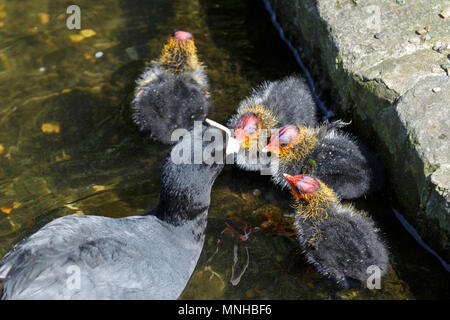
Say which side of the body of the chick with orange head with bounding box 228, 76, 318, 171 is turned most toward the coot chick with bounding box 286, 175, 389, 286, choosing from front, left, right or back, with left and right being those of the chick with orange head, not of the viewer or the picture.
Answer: left

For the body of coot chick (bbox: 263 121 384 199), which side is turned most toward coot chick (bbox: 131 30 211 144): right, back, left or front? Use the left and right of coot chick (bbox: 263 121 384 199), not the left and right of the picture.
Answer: front

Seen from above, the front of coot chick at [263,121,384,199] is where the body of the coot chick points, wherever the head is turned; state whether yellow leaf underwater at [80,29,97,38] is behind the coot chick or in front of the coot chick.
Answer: in front

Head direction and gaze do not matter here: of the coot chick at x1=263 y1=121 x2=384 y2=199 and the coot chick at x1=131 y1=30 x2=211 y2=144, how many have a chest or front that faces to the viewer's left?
1

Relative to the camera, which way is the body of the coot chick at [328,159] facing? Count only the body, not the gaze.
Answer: to the viewer's left

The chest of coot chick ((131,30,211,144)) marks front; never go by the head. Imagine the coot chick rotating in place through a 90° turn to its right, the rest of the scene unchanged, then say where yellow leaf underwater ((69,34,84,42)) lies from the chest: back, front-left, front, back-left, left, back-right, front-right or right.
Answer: back-left

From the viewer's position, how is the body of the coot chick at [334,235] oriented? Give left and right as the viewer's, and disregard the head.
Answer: facing away from the viewer and to the left of the viewer

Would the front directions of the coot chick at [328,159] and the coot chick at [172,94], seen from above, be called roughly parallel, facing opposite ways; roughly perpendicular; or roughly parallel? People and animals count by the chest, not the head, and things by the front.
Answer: roughly perpendicular

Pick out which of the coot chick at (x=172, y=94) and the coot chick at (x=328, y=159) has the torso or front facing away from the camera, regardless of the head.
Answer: the coot chick at (x=172, y=94)

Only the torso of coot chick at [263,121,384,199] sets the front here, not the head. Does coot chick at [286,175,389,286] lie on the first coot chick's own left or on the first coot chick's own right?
on the first coot chick's own left

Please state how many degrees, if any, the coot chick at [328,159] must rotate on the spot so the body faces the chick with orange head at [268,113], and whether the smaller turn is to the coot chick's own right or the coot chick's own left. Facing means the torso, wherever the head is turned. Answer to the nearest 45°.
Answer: approximately 45° to the coot chick's own right

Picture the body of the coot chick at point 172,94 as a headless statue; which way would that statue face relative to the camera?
away from the camera

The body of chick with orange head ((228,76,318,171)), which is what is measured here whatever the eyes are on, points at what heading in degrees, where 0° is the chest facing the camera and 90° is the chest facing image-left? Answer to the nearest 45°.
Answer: approximately 45°

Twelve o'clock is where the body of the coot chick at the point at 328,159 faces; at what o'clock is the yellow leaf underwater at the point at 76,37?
The yellow leaf underwater is roughly at 1 o'clock from the coot chick.
